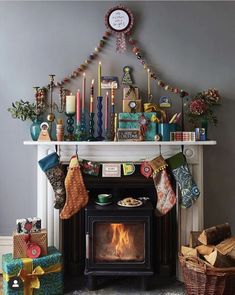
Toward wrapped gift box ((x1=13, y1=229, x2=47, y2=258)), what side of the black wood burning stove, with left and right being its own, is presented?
right

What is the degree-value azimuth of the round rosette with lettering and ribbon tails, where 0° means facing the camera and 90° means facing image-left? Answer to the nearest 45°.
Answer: approximately 0°

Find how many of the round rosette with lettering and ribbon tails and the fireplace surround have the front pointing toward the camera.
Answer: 2
